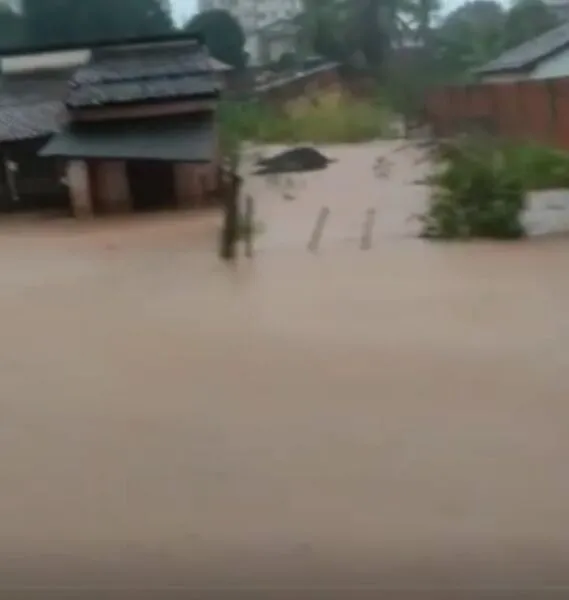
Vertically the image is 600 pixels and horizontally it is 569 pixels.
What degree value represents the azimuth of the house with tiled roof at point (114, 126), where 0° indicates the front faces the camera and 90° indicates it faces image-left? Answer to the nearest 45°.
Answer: approximately 0°

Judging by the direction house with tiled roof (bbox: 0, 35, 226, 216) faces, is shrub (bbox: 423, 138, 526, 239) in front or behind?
in front
